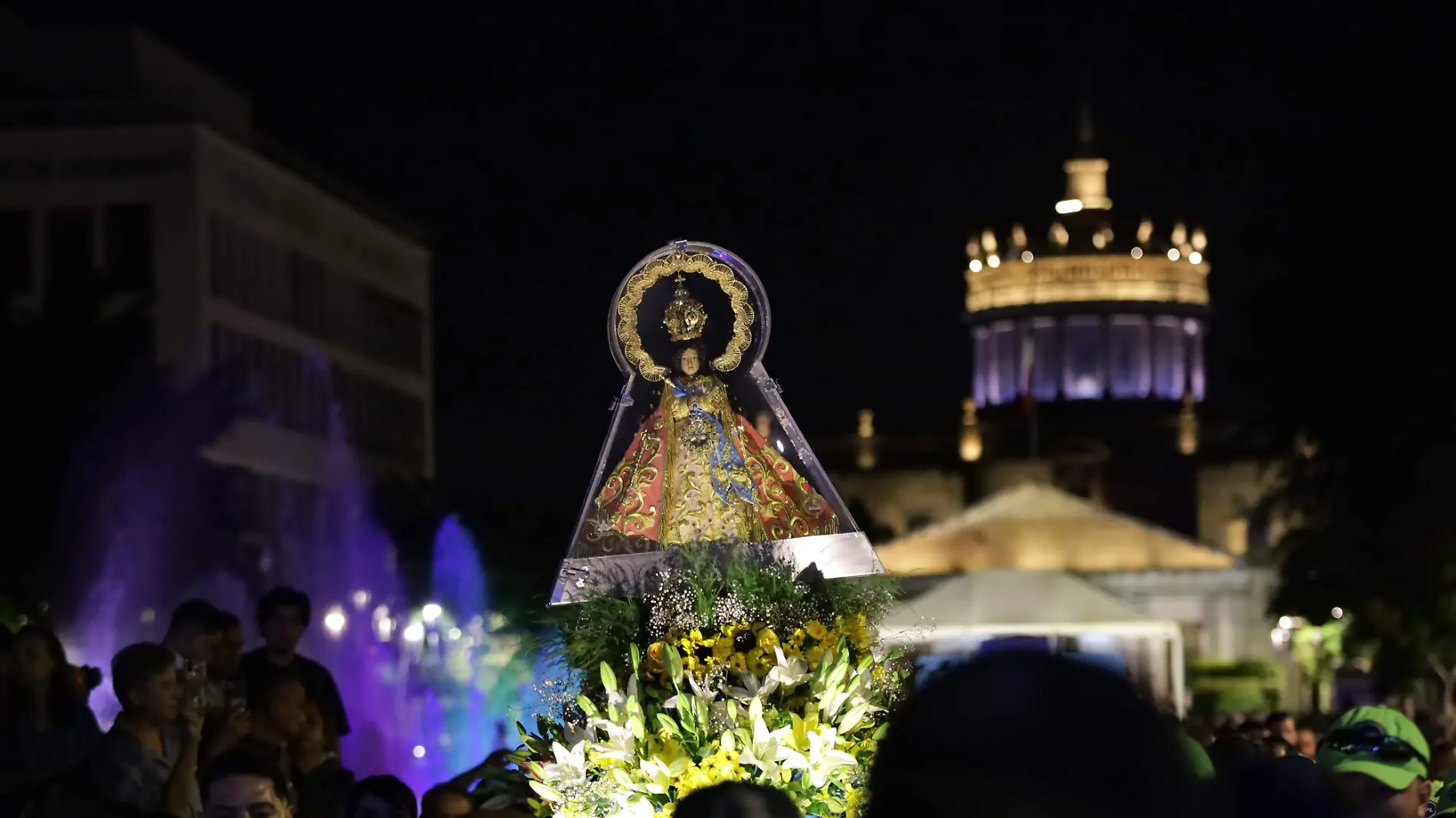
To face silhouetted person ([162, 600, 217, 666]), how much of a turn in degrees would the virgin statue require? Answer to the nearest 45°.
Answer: approximately 135° to its right

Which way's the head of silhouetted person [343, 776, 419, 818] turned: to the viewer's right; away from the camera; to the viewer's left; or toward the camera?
away from the camera

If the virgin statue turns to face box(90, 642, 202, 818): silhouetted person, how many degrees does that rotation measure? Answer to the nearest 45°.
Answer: approximately 90° to its right

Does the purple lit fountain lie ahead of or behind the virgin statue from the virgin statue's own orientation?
behind

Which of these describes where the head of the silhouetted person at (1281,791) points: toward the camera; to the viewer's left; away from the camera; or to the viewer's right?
away from the camera

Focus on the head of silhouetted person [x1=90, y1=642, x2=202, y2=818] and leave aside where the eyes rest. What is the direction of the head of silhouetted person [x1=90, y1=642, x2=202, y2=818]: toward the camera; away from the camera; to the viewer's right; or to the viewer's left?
to the viewer's right

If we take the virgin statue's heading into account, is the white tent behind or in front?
behind

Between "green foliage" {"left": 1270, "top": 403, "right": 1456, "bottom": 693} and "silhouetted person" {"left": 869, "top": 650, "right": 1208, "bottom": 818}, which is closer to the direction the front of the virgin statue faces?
the silhouetted person

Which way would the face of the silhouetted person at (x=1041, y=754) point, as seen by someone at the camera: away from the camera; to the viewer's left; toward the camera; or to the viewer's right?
away from the camera

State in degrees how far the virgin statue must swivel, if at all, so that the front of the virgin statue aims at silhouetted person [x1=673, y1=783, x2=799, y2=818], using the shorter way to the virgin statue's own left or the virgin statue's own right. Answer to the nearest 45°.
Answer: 0° — it already faces them

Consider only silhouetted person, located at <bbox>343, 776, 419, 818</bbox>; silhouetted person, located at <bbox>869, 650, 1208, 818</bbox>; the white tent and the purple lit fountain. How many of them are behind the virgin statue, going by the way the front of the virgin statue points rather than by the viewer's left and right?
2

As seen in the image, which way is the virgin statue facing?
toward the camera

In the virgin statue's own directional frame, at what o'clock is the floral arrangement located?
The floral arrangement is roughly at 12 o'clock from the virgin statue.
